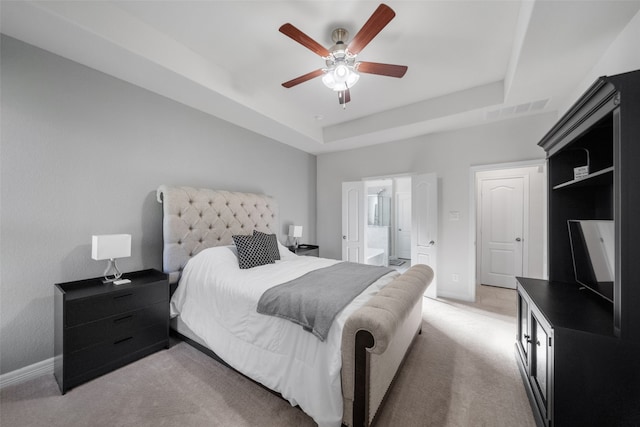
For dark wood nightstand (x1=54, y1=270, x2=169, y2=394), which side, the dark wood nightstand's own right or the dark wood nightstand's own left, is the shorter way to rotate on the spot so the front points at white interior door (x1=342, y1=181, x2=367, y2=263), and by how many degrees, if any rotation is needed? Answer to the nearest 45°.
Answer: approximately 45° to the dark wood nightstand's own left

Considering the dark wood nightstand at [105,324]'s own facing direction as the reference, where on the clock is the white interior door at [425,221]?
The white interior door is roughly at 11 o'clock from the dark wood nightstand.

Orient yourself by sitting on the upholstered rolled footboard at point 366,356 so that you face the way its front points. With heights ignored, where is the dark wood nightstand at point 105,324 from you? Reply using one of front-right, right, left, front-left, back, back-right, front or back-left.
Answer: back

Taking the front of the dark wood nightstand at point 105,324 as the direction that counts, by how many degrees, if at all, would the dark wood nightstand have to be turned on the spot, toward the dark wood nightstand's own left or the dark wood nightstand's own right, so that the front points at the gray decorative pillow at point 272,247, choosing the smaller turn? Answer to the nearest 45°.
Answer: approximately 45° to the dark wood nightstand's own left

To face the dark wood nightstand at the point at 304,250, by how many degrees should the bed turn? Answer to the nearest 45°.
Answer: approximately 135° to its left

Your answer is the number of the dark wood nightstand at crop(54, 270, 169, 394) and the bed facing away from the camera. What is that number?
0

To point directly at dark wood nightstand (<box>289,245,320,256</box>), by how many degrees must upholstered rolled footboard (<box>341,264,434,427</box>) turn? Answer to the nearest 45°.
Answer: approximately 135° to its left

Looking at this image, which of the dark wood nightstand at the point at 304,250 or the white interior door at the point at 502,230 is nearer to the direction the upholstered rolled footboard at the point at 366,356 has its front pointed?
the white interior door

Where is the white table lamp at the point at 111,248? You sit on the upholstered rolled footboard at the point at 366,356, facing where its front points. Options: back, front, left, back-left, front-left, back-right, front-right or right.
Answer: back

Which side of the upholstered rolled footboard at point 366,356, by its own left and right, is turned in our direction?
right

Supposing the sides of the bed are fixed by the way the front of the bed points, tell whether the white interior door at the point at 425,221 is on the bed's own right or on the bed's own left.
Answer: on the bed's own left

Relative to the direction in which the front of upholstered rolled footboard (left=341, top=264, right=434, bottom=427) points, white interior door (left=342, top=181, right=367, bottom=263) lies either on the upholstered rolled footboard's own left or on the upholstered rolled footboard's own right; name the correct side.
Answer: on the upholstered rolled footboard's own left

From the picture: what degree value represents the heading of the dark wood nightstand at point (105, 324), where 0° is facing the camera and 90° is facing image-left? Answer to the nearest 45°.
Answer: approximately 315°
